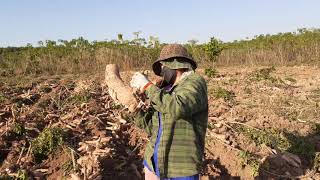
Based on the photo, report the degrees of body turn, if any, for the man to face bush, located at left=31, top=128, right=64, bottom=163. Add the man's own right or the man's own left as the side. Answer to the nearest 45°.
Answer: approximately 90° to the man's own right

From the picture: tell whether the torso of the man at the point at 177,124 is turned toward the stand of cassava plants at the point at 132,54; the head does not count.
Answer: no

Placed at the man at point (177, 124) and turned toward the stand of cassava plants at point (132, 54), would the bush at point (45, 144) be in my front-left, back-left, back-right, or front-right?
front-left

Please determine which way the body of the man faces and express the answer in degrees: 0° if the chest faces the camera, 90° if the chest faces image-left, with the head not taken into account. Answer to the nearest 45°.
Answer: approximately 45°

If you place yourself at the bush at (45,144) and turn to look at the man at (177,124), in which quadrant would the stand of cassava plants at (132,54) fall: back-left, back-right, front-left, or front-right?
back-left

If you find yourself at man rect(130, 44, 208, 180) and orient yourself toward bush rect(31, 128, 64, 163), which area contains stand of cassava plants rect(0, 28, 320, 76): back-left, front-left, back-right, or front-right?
front-right
